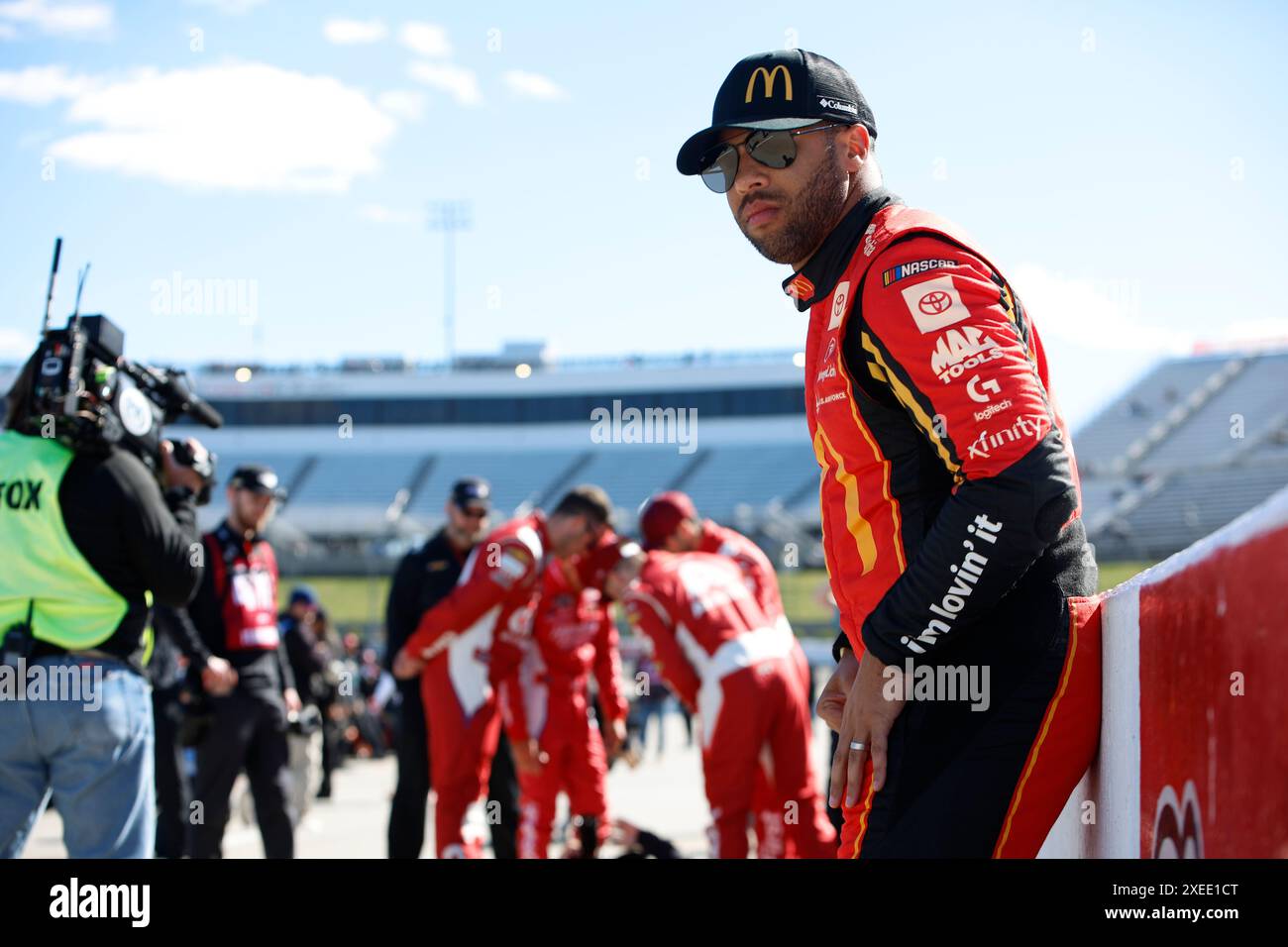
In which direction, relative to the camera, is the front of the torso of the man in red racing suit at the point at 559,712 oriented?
toward the camera

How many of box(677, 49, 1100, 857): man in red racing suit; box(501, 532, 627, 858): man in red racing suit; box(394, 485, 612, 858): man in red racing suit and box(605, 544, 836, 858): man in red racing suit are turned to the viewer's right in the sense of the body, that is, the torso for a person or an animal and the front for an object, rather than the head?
1

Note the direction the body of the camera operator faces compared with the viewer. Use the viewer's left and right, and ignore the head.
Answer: facing away from the viewer and to the right of the viewer

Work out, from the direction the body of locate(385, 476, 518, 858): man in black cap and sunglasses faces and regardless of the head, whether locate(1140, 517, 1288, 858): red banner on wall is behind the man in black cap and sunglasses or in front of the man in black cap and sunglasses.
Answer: in front

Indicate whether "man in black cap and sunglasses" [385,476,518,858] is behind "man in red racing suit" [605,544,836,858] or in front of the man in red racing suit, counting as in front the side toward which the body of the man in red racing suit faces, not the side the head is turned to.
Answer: in front

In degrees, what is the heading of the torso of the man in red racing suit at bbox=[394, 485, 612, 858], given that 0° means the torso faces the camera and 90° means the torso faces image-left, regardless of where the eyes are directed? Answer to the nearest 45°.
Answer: approximately 270°

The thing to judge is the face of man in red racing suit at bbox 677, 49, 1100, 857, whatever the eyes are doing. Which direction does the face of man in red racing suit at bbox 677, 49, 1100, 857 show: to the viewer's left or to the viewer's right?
to the viewer's left

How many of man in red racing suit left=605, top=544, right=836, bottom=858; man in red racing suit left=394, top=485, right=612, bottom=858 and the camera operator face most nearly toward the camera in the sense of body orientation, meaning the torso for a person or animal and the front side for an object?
0

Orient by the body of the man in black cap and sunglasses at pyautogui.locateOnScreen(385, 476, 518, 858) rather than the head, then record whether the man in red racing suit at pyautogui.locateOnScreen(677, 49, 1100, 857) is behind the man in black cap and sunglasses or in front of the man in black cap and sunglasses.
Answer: in front

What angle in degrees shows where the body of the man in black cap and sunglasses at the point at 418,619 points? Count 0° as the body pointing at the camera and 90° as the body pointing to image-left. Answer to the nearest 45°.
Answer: approximately 315°

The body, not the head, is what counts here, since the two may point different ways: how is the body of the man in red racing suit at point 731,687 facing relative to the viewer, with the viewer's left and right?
facing away from the viewer and to the left of the viewer
